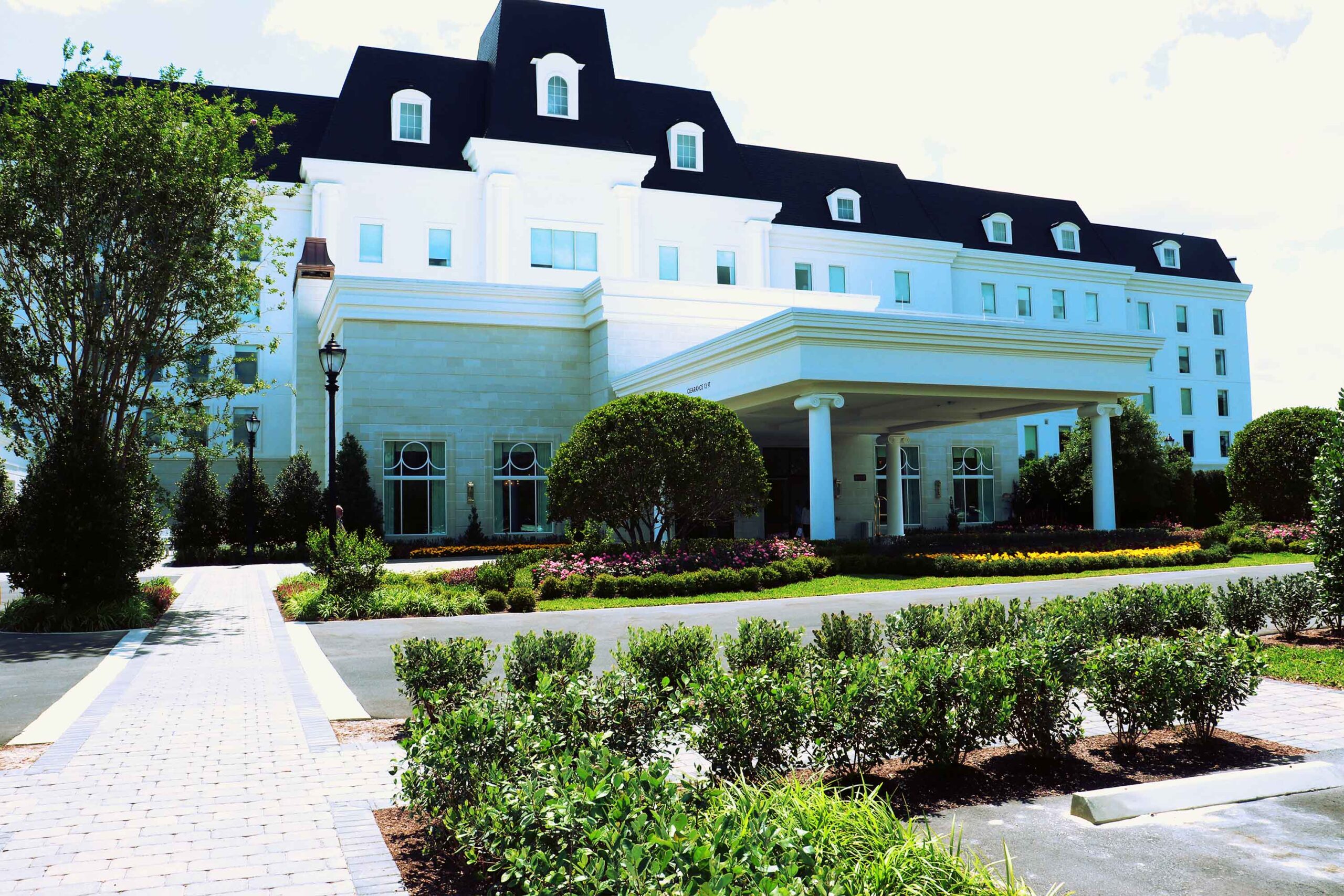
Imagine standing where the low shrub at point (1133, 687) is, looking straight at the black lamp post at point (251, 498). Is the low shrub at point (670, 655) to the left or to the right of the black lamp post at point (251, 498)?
left

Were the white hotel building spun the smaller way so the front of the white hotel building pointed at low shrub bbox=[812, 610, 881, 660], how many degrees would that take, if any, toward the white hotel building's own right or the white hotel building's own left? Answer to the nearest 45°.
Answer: approximately 45° to the white hotel building's own right

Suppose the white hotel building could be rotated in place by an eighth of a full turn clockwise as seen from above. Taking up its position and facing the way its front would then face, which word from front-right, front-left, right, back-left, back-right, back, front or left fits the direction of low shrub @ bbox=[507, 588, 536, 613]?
front

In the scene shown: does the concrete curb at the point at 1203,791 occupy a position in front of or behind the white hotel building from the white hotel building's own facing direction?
in front

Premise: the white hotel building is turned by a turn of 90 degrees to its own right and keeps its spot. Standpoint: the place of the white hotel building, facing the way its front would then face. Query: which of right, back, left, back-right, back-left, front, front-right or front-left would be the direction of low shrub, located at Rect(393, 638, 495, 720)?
front-left

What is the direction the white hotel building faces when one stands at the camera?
facing the viewer and to the right of the viewer

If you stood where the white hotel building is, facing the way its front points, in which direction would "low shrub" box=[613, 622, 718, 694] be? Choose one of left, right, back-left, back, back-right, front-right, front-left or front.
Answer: front-right

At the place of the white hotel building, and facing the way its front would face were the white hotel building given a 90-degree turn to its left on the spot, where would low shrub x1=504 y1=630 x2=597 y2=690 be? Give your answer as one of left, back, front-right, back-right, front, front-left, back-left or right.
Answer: back-right

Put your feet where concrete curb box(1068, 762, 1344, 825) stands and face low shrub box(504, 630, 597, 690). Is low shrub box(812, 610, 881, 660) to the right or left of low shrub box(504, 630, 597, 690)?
right

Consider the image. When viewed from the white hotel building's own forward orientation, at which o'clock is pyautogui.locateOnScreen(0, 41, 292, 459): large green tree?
The large green tree is roughly at 2 o'clock from the white hotel building.

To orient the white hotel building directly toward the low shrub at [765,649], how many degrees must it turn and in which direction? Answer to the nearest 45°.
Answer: approximately 45° to its right
